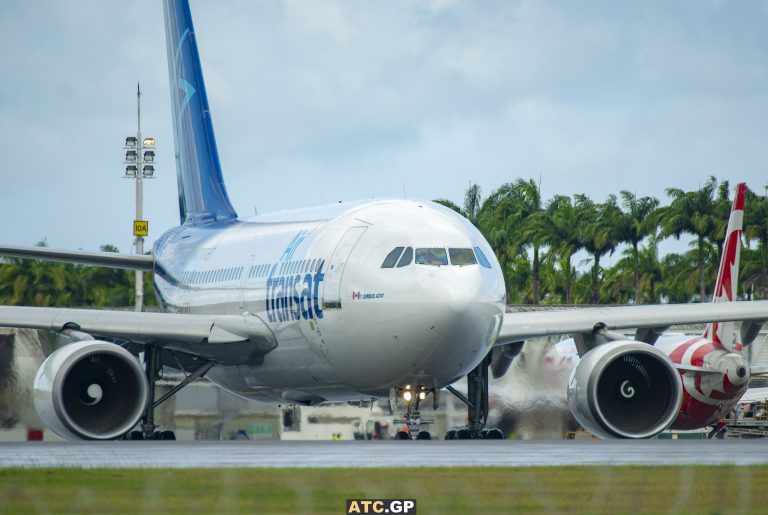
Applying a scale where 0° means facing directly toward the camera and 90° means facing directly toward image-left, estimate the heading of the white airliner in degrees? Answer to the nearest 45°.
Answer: approximately 0°
